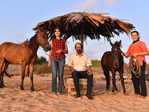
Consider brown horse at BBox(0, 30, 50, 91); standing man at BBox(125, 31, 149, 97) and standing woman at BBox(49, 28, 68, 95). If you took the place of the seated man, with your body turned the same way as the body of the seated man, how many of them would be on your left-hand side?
1

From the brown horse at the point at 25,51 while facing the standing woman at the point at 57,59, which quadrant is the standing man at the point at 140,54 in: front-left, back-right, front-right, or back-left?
front-left

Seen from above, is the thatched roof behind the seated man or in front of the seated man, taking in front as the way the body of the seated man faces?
behind

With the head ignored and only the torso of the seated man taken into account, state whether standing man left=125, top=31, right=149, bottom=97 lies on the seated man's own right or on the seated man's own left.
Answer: on the seated man's own left

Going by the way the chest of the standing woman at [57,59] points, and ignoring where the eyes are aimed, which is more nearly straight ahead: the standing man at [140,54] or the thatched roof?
the standing man

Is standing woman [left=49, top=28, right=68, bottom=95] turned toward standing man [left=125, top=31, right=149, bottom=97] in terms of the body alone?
no

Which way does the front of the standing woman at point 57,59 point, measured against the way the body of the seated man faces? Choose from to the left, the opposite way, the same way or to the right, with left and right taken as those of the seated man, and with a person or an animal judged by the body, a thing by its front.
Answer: the same way

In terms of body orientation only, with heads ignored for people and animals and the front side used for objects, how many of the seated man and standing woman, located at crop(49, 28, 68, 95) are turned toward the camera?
2

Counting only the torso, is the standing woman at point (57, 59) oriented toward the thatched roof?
no

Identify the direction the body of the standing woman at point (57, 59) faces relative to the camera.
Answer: toward the camera

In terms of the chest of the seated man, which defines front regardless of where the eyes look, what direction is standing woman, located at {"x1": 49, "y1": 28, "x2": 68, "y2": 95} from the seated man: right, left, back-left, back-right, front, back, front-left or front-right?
right

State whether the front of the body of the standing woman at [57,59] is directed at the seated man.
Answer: no

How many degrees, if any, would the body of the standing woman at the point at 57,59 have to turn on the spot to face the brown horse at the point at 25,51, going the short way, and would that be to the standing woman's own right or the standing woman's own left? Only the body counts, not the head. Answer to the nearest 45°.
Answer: approximately 135° to the standing woman's own right

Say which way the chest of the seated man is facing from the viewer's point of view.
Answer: toward the camera
